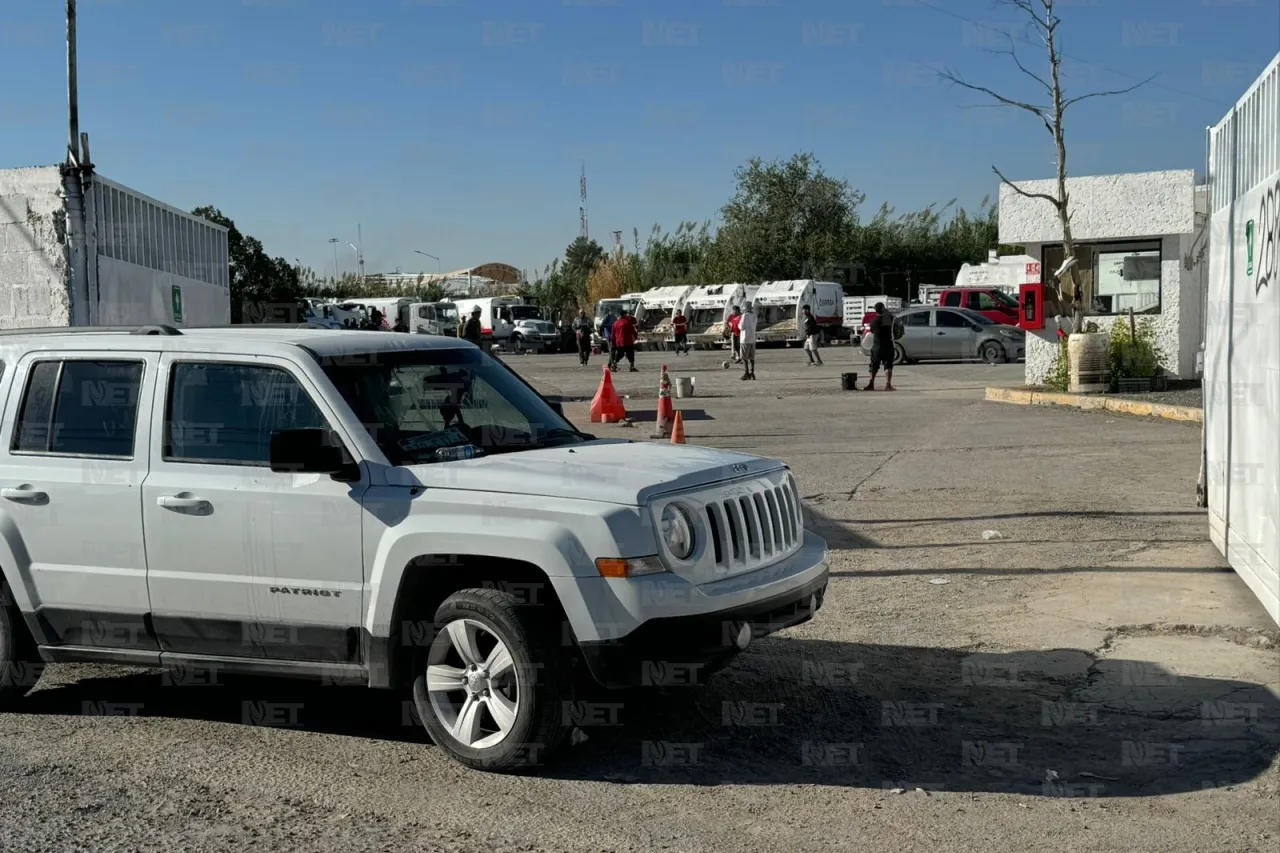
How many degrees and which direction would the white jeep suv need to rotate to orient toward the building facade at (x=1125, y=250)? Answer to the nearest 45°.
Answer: approximately 90° to its left

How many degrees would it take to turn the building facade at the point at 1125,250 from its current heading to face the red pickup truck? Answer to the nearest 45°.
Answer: approximately 180°

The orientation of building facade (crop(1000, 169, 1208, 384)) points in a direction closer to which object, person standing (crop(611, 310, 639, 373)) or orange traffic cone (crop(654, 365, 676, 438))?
the orange traffic cone

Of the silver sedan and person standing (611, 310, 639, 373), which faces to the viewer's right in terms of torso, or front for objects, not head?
the silver sedan

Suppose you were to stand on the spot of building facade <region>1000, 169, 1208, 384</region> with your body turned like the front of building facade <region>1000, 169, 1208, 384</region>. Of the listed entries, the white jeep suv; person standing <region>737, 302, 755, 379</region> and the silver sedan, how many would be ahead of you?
1

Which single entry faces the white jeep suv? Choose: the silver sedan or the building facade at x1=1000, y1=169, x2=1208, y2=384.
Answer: the building facade

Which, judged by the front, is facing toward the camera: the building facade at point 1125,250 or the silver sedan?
the building facade

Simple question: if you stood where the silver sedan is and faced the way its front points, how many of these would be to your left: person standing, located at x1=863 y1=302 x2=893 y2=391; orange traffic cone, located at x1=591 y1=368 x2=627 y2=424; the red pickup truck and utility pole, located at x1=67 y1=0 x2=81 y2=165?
1

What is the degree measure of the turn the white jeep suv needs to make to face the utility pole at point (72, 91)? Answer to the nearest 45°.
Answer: approximately 135° to its left

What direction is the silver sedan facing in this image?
to the viewer's right

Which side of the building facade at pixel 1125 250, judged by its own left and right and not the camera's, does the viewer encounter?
front
